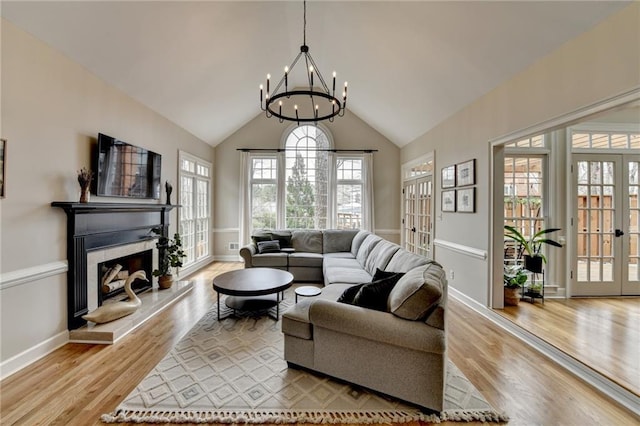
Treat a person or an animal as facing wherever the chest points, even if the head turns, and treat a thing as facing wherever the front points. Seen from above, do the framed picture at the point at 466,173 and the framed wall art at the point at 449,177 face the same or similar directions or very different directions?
same or similar directions

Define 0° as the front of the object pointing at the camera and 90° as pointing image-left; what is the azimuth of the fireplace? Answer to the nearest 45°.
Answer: approximately 315°

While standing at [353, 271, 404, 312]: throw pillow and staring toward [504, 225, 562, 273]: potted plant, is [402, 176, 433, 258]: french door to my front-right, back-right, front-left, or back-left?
front-left

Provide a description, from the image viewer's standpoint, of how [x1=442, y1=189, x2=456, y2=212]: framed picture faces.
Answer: facing the viewer and to the left of the viewer

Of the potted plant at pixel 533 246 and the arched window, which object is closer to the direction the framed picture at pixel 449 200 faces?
the arched window

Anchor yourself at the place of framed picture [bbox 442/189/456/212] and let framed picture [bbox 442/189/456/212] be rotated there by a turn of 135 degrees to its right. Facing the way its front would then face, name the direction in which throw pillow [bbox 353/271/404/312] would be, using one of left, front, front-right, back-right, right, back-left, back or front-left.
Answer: back

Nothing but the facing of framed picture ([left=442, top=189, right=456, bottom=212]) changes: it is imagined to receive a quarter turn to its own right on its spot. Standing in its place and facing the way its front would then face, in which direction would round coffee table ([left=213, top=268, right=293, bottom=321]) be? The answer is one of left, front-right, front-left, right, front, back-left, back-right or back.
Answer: left

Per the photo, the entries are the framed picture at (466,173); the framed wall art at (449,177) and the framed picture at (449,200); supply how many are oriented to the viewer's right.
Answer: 0

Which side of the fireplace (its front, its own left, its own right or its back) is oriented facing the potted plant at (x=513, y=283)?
front

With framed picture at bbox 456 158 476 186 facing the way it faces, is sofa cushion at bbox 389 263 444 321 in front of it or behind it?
in front

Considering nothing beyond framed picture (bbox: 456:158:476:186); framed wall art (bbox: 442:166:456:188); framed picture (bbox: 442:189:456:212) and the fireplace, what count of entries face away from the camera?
0

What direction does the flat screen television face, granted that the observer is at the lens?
facing the viewer and to the right of the viewer

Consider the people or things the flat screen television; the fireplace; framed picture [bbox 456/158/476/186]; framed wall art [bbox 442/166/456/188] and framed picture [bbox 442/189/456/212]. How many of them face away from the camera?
0

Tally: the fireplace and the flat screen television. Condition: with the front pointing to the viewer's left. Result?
0

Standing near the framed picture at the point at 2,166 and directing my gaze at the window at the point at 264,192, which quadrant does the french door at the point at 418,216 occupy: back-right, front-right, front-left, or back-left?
front-right

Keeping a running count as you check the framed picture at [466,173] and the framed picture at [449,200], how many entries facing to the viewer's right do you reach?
0

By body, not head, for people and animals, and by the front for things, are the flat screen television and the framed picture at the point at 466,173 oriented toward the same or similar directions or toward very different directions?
very different directions

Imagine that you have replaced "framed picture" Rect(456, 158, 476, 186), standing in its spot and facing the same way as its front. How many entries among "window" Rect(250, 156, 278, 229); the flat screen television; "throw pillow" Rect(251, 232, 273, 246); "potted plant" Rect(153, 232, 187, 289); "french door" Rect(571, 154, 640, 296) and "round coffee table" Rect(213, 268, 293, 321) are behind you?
1

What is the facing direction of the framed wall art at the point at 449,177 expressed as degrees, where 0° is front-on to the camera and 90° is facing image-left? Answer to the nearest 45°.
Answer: approximately 45°

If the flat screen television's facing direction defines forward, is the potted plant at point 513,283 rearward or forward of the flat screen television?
forward

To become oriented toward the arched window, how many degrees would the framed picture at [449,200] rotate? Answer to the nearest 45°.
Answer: approximately 45° to its right

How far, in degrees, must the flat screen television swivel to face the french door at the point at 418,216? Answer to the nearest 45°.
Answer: approximately 45° to its left
